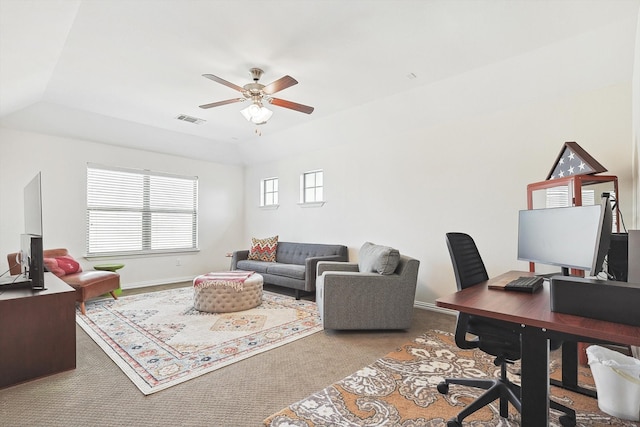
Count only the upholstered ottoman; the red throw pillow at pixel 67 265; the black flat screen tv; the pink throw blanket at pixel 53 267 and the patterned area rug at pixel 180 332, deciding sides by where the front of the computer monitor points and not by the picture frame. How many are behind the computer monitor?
0

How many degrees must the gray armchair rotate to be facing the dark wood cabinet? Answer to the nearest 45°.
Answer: approximately 45° to its left

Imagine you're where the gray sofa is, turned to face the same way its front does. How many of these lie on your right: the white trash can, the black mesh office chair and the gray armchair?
0

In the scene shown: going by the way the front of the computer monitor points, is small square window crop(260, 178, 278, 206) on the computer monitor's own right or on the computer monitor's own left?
on the computer monitor's own right

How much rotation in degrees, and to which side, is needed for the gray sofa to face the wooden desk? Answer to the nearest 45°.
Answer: approximately 45° to its left

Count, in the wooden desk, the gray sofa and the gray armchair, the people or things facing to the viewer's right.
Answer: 0

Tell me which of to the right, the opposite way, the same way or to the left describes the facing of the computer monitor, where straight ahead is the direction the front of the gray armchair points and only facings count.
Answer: the same way

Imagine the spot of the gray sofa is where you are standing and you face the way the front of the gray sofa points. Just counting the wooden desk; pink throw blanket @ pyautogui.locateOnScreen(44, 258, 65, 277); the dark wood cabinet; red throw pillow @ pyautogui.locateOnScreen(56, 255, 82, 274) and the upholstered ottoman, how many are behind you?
0

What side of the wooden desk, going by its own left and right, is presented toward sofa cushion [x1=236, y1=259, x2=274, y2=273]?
right

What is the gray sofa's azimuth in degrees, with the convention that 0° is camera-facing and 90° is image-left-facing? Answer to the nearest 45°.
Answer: approximately 45°

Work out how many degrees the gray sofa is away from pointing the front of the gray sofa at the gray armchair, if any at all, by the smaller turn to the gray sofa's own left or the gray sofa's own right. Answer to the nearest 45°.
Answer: approximately 45° to the gray sofa's own left

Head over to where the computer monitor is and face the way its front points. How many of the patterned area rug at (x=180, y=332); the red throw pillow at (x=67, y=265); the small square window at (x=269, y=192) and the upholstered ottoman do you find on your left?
0

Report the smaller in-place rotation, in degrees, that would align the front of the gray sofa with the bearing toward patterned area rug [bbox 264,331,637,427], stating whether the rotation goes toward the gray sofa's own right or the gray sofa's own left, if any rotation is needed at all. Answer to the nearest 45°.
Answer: approximately 45° to the gray sofa's own left

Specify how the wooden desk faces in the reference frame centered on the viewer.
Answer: facing the viewer and to the left of the viewer

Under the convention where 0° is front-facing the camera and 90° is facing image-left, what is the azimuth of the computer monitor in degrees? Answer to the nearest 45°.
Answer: approximately 45°

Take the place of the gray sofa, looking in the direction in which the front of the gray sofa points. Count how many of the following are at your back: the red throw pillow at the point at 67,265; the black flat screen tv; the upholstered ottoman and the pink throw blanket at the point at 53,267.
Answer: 0

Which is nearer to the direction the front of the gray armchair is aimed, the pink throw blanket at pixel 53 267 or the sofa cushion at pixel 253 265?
the pink throw blanket
